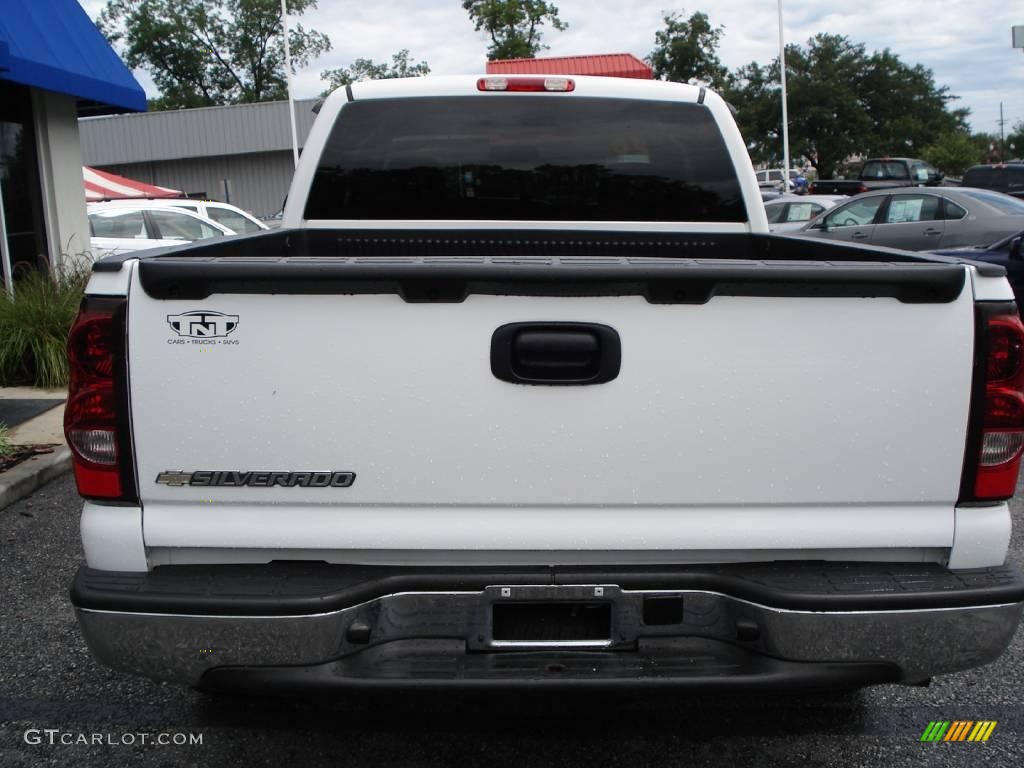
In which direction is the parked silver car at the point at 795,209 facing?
to the viewer's left

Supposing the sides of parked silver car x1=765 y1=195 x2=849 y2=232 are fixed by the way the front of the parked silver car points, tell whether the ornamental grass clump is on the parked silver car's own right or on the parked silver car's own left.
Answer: on the parked silver car's own left

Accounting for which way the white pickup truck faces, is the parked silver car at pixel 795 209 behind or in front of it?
in front

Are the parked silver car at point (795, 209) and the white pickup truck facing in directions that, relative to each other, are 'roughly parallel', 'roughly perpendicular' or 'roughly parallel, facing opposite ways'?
roughly perpendicular

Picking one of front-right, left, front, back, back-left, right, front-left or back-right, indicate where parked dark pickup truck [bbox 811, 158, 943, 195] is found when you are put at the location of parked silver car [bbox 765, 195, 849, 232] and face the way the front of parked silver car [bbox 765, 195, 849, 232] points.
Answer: right

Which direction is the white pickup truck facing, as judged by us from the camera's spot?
facing away from the viewer

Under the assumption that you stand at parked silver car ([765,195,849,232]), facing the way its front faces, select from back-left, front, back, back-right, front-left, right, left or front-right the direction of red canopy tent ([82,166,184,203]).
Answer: front
